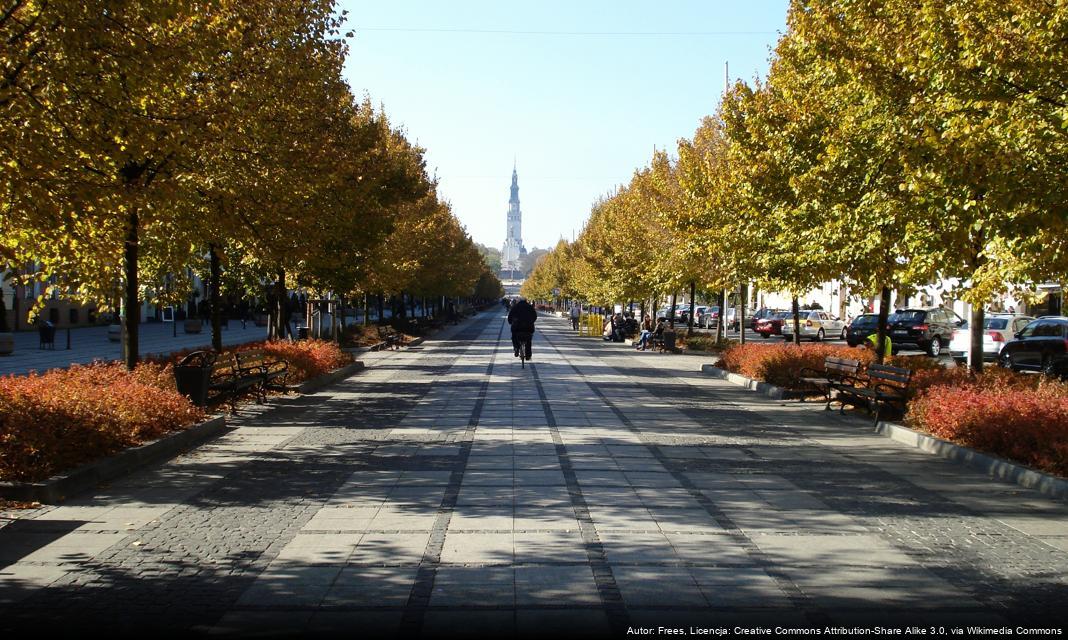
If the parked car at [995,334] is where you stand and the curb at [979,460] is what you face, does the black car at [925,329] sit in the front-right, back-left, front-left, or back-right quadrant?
back-right

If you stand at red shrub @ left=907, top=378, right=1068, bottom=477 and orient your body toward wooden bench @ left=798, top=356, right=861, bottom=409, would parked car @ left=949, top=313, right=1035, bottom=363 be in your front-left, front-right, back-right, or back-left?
front-right

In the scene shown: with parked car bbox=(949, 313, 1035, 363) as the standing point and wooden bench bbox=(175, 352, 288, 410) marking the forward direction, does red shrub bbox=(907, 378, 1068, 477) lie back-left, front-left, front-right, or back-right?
front-left

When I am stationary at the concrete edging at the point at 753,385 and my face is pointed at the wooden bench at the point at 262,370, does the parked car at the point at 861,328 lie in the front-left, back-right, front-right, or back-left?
back-right
